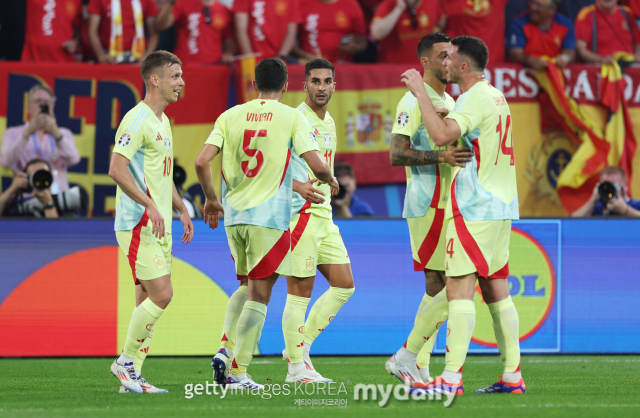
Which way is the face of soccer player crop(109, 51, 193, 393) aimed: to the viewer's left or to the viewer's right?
to the viewer's right

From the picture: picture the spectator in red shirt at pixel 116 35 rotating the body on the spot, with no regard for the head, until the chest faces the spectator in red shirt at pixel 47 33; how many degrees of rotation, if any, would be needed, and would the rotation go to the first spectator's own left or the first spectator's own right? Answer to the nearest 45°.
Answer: approximately 90° to the first spectator's own right

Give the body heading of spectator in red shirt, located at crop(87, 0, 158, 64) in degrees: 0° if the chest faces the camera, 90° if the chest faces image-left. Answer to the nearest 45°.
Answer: approximately 0°

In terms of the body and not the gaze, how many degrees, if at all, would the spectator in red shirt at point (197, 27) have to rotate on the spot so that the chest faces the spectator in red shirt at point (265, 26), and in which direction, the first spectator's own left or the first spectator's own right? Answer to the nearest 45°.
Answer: approximately 90° to the first spectator's own left

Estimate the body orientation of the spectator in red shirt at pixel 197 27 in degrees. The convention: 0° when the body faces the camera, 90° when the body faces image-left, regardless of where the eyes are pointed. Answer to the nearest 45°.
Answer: approximately 0°

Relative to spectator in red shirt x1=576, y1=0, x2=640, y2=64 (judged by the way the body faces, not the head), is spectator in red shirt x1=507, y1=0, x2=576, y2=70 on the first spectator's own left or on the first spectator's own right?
on the first spectator's own right

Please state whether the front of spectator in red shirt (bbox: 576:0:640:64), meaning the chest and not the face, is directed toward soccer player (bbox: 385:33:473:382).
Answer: yes
